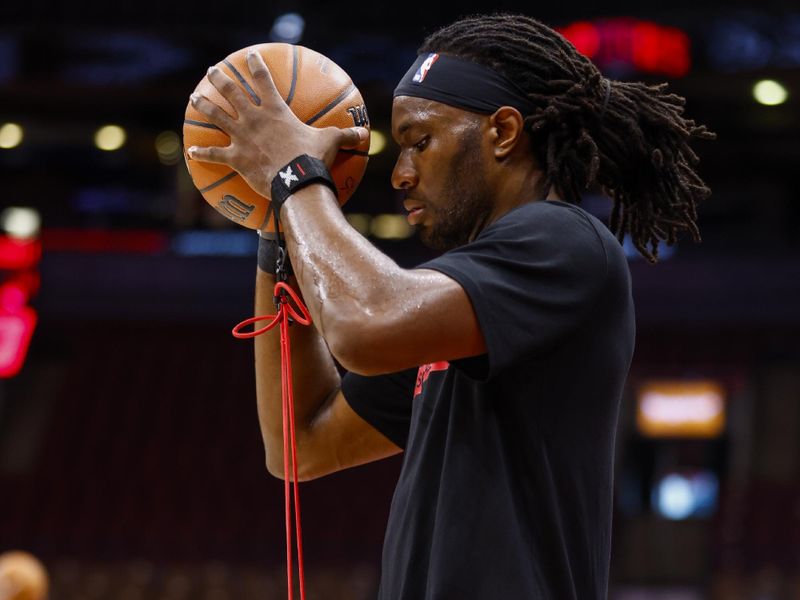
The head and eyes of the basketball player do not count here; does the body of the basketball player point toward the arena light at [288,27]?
no

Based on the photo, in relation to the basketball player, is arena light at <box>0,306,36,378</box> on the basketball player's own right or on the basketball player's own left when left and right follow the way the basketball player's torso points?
on the basketball player's own right

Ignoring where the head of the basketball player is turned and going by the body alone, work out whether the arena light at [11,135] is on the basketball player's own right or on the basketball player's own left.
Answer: on the basketball player's own right

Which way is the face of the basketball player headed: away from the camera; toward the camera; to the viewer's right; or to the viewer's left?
to the viewer's left

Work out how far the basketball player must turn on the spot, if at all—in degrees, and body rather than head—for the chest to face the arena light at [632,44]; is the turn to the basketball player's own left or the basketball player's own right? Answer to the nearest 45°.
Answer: approximately 90° to the basketball player's own right

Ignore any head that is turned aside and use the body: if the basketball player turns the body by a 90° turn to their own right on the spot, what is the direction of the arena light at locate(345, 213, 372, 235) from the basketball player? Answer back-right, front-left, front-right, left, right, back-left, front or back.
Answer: front

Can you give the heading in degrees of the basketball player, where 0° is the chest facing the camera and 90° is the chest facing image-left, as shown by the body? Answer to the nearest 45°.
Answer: approximately 90°

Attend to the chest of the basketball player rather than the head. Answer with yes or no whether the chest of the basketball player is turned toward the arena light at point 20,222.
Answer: no

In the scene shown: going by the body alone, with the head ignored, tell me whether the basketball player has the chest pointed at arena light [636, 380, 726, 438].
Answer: no
